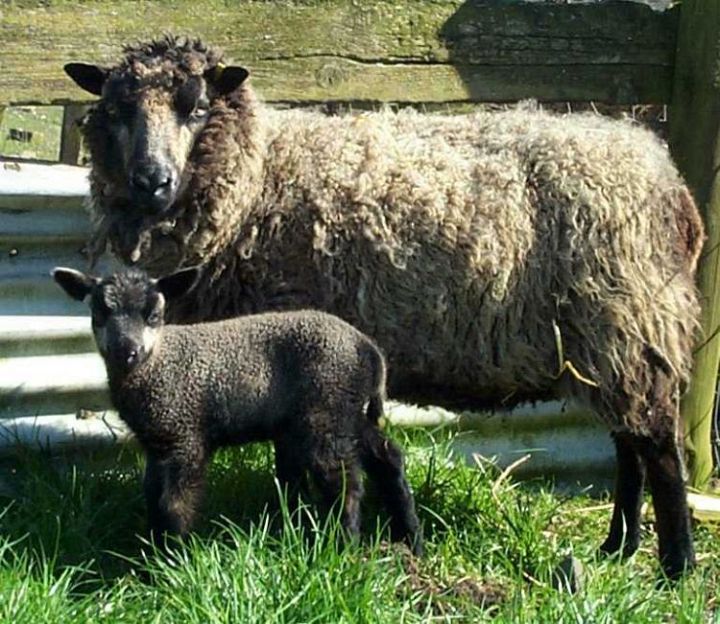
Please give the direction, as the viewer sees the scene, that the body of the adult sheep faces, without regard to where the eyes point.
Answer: to the viewer's left

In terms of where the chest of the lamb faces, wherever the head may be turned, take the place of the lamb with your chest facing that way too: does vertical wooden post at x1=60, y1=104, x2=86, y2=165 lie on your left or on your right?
on your right

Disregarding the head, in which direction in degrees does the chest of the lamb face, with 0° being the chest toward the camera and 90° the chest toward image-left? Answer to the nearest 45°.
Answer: approximately 90°

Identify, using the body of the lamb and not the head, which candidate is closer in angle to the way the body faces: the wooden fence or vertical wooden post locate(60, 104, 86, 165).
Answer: the vertical wooden post

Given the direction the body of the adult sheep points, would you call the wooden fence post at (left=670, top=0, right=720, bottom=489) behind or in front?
behind

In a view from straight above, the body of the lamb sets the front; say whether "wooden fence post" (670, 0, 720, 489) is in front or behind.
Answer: behind

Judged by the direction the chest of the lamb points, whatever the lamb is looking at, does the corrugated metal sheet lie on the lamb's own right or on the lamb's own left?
on the lamb's own right

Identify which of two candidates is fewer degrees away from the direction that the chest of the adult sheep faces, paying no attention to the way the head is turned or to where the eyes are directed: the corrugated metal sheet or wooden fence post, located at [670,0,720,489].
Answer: the corrugated metal sheet

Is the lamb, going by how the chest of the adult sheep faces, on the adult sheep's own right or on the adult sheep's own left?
on the adult sheep's own left

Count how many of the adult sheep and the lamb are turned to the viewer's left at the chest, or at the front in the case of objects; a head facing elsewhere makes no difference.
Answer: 2
